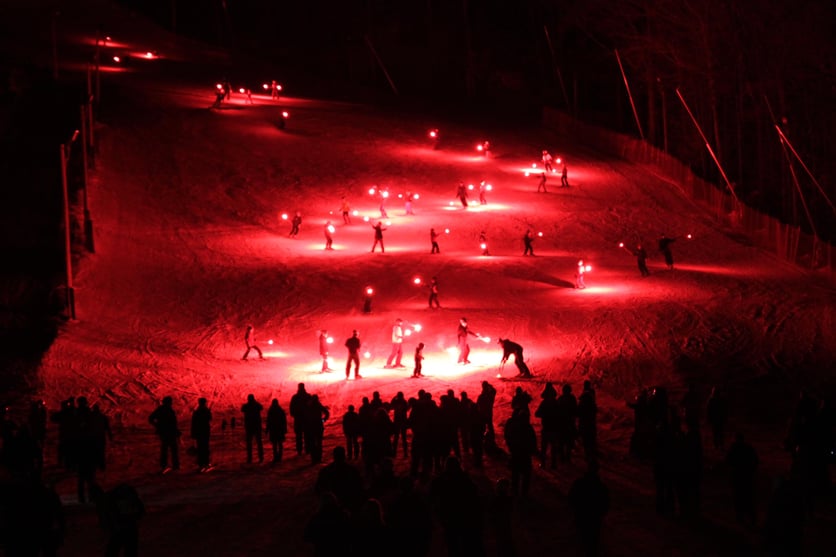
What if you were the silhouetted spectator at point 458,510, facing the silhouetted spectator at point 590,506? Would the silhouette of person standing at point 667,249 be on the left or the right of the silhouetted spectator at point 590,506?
left

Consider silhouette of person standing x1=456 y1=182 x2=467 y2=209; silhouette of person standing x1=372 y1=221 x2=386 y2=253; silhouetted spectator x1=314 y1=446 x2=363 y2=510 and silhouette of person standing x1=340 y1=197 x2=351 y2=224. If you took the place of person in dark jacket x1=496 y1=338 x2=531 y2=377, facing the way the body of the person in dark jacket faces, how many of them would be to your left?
1

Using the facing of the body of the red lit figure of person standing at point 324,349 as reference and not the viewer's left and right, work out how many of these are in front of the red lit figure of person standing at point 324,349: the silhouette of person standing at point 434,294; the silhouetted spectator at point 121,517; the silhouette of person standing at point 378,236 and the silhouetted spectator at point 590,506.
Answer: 2

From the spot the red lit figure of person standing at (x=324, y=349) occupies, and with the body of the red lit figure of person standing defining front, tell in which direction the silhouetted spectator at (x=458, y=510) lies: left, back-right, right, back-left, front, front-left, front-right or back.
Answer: front

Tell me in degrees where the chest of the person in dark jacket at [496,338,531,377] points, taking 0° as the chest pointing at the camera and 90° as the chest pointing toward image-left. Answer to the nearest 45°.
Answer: approximately 90°

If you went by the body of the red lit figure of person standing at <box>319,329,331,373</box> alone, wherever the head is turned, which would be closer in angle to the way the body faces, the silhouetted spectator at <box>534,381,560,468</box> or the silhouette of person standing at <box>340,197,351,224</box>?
the silhouetted spectator

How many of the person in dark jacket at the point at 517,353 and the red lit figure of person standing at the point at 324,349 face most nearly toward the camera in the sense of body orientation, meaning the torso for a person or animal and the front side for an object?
1

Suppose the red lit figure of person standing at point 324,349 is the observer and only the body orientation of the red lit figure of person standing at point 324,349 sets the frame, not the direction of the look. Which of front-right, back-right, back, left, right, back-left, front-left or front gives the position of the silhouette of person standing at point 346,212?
back
